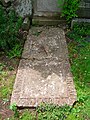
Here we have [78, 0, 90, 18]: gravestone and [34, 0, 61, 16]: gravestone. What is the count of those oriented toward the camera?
2

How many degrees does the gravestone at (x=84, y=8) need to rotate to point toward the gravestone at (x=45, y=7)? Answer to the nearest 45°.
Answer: approximately 90° to its right

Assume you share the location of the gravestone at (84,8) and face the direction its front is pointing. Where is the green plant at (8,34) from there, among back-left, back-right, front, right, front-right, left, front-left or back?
front-right

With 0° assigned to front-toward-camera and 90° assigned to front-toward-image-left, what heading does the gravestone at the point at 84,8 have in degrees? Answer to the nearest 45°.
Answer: approximately 0°

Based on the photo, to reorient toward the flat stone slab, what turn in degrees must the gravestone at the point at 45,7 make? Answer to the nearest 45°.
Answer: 0° — it already faces it

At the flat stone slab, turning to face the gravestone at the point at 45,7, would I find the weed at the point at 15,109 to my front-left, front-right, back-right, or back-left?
back-left

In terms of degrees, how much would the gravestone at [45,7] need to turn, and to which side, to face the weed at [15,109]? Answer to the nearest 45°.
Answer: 0° — it already faces it

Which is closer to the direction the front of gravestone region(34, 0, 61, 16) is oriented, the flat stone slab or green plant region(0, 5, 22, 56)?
the flat stone slab

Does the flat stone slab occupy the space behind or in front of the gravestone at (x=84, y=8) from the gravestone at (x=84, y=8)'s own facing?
in front

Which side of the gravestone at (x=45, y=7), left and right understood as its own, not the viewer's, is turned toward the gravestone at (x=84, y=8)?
left

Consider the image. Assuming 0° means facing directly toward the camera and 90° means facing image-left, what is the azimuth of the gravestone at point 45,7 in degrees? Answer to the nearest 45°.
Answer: approximately 0°
